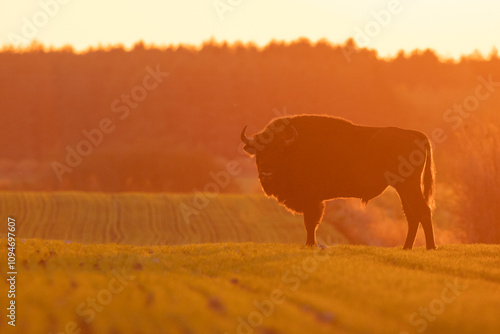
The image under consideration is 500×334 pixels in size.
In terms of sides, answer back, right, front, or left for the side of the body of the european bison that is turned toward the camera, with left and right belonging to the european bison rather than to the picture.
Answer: left
